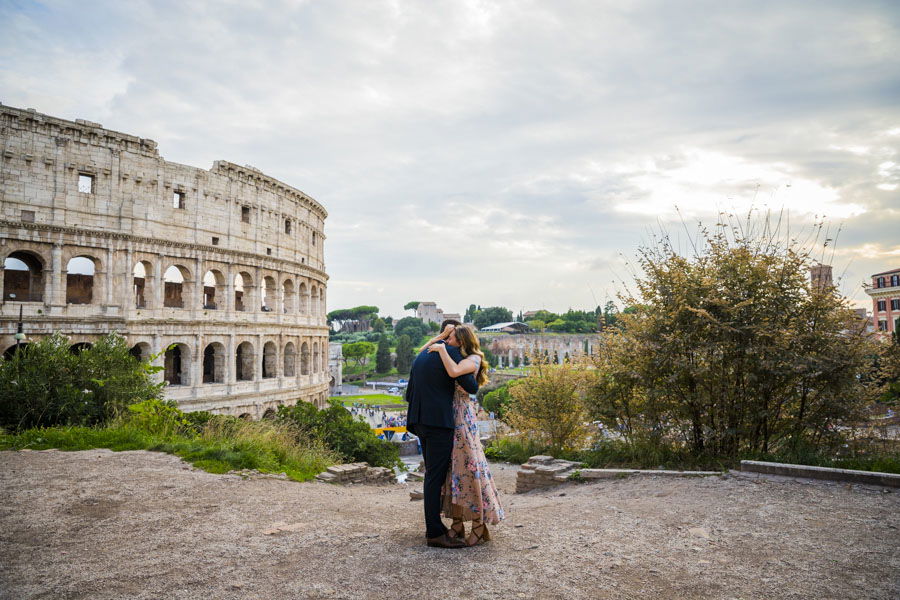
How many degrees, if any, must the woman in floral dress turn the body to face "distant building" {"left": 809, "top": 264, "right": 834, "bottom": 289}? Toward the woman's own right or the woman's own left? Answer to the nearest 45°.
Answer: approximately 135° to the woman's own right

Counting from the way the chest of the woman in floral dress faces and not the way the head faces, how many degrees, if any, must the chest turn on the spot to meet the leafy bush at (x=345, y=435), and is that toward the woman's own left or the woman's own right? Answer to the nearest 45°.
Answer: approximately 90° to the woman's own right

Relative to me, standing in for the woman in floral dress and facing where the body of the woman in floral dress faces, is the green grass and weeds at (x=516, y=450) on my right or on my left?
on my right

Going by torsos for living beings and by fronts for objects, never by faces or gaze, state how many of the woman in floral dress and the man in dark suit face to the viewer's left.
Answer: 1

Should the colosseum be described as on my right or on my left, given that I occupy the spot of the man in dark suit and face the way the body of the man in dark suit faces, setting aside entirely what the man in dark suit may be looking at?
on my left

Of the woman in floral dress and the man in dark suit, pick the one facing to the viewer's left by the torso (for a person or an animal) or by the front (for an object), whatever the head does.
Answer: the woman in floral dress

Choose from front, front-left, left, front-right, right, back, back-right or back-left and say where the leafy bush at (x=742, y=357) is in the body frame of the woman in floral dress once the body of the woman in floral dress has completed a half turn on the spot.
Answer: front-left

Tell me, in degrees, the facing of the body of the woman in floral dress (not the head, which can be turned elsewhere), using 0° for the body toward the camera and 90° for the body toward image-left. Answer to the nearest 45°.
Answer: approximately 90°

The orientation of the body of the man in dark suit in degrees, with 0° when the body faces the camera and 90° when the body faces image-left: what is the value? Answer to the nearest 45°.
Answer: approximately 270°

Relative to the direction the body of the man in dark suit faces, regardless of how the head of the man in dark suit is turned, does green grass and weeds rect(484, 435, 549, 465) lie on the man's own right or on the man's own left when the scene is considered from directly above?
on the man's own left

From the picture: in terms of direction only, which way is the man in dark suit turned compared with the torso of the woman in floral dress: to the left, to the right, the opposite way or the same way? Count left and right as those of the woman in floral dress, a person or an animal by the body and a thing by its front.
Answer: the opposite way
